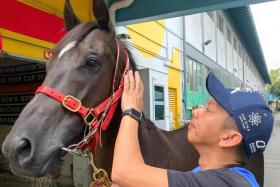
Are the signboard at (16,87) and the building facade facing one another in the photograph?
no

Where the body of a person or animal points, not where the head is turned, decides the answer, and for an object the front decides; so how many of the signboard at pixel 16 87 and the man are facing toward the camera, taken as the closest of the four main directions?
1

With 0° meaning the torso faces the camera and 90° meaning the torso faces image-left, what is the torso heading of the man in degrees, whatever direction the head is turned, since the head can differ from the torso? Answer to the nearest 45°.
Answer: approximately 90°

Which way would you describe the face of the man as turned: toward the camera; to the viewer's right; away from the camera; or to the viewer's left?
to the viewer's left

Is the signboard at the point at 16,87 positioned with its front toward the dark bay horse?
yes

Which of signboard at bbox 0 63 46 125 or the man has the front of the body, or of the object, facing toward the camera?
the signboard

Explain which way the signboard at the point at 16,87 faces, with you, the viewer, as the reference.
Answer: facing the viewer

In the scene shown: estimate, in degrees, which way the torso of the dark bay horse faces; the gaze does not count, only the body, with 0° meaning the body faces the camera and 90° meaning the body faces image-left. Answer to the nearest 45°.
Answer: approximately 45°

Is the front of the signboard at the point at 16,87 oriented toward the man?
yes
